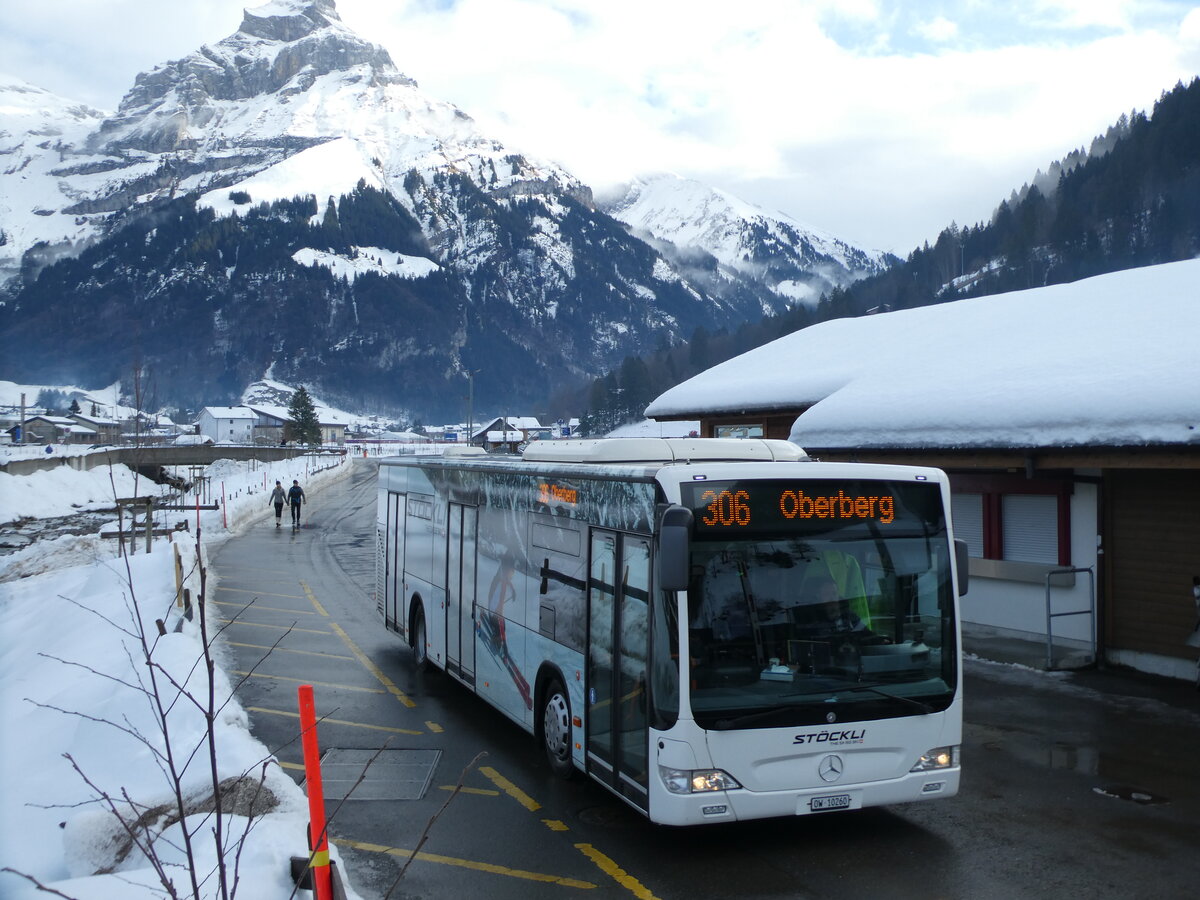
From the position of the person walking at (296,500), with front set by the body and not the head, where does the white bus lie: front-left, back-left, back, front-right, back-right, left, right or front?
back

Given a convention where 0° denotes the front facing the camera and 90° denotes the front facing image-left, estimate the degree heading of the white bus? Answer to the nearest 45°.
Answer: approximately 315°

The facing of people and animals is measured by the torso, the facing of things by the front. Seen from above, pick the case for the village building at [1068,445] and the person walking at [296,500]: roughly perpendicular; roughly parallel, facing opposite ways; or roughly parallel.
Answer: roughly perpendicular

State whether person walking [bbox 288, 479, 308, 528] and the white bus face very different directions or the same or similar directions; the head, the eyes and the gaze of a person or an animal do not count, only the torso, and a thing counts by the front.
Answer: very different directions

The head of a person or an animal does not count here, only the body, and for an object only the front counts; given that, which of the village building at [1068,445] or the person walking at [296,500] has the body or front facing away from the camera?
the person walking

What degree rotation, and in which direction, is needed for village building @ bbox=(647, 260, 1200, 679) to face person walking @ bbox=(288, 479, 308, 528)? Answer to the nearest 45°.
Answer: approximately 90° to its right

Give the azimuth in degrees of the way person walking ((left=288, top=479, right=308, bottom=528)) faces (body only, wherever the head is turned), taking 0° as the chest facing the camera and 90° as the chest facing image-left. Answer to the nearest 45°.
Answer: approximately 180°

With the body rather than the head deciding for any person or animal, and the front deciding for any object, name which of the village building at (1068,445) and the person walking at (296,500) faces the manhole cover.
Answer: the village building

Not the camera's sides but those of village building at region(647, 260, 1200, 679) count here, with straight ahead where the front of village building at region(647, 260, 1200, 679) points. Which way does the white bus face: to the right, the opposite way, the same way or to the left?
to the left

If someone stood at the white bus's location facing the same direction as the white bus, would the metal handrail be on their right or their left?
on their left

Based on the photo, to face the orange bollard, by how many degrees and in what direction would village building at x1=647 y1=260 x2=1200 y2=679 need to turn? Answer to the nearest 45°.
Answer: approximately 45° to its left

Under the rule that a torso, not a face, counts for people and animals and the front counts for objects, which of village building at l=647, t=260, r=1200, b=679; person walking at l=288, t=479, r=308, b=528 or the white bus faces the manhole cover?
the village building

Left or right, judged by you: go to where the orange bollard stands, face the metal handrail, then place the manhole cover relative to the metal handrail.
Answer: left
